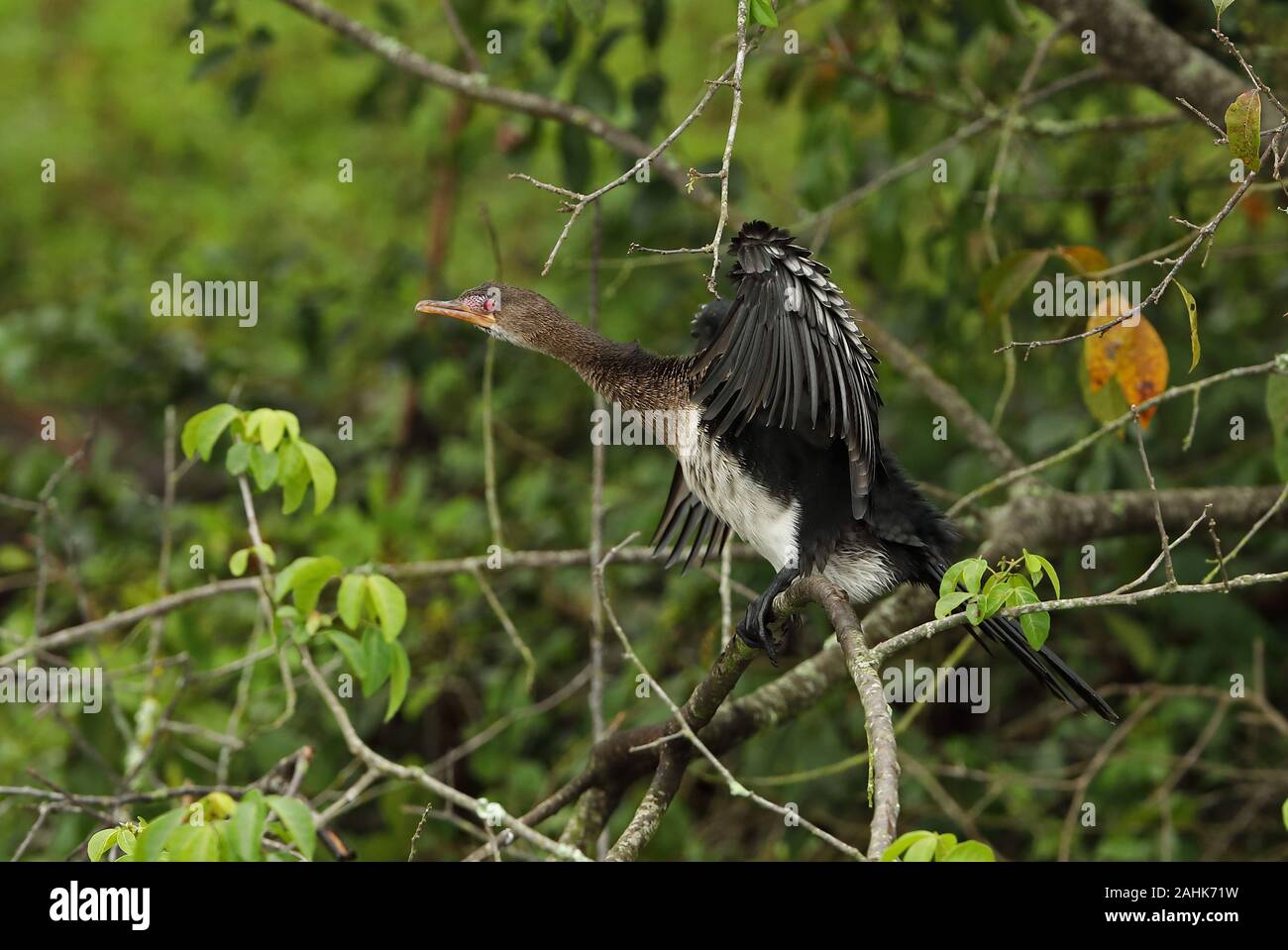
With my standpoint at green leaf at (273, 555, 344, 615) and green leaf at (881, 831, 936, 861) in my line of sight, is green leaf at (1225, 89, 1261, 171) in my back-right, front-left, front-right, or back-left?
front-left

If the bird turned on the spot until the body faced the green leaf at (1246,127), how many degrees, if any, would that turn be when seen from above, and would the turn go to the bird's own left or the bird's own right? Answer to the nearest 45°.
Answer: approximately 135° to the bird's own left

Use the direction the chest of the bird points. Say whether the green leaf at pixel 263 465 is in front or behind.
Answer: in front

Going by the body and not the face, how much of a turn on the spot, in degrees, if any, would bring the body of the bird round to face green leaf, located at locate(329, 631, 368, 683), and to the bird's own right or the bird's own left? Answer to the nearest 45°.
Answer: approximately 45° to the bird's own left

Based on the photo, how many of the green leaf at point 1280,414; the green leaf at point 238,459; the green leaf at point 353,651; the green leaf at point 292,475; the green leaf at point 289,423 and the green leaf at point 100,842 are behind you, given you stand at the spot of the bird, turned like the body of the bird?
1

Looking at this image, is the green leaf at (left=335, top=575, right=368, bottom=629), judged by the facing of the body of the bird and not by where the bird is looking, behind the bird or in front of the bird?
in front

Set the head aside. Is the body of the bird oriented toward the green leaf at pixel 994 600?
no

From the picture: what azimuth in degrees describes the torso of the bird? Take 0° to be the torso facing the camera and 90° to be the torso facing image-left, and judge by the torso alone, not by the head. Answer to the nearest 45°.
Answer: approximately 90°

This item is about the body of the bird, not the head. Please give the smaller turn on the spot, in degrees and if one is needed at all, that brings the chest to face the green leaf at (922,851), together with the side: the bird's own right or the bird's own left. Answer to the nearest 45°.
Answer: approximately 90° to the bird's own left

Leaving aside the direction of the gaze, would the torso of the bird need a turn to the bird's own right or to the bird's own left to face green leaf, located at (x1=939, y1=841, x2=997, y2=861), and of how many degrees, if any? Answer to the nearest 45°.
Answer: approximately 90° to the bird's own left
